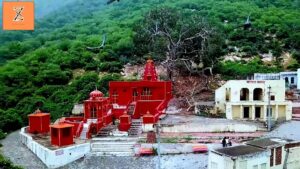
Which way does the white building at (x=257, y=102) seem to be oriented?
toward the camera

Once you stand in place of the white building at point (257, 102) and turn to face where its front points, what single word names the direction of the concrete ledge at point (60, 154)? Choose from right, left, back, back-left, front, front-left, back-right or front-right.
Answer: front-right

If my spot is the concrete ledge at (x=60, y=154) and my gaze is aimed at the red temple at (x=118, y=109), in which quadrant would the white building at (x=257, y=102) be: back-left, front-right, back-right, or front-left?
front-right

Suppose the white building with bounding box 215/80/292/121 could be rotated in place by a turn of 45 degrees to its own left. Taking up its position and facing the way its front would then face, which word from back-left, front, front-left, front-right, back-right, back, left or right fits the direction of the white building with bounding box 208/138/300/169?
front-right

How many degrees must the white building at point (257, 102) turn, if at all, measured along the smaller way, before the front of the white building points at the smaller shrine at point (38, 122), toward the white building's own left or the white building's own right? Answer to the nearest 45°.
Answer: approximately 90° to the white building's own right

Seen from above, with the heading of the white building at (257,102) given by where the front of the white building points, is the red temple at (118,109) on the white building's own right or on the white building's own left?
on the white building's own right

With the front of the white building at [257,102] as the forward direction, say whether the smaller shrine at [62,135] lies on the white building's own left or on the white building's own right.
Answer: on the white building's own right
